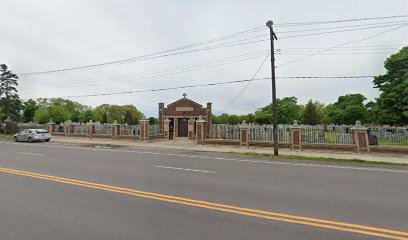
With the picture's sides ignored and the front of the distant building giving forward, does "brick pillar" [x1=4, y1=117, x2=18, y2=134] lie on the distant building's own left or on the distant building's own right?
on the distant building's own right

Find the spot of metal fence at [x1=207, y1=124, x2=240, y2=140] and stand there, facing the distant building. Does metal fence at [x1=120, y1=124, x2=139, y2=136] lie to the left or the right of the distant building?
left

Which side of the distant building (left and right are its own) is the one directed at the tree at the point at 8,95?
right

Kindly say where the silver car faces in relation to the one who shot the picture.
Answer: facing away from the viewer and to the left of the viewer

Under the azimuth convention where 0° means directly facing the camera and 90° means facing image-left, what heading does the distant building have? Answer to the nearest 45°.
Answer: approximately 0°

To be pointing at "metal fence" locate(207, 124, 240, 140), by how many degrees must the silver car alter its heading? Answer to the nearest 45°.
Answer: approximately 180°

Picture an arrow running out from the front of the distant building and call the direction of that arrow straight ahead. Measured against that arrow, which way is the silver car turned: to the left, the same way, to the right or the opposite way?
to the right

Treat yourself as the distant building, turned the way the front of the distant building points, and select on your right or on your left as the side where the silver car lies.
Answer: on your right

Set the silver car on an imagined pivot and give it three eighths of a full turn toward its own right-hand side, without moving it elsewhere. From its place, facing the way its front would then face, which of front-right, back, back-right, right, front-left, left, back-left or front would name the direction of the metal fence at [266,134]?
front-right

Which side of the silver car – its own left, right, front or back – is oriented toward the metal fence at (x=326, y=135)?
back

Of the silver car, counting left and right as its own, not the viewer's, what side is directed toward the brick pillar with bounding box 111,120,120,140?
back

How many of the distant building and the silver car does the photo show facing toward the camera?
1

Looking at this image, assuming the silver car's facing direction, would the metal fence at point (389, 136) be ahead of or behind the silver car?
behind

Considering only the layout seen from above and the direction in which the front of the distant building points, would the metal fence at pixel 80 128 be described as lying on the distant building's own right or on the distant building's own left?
on the distant building's own right
